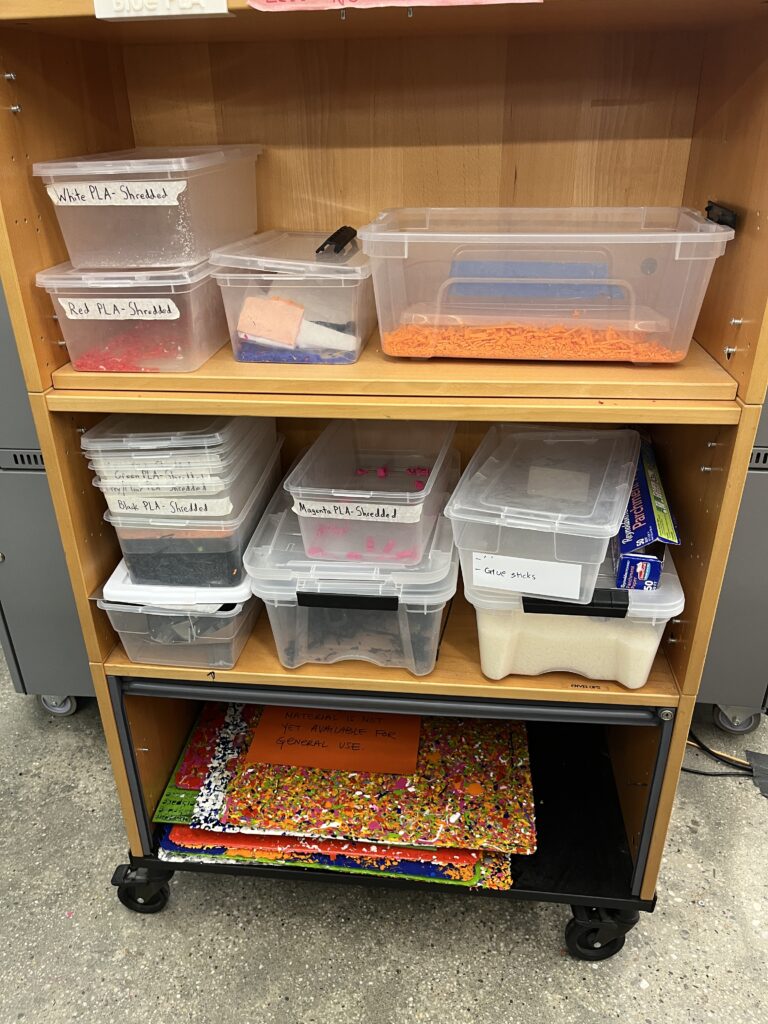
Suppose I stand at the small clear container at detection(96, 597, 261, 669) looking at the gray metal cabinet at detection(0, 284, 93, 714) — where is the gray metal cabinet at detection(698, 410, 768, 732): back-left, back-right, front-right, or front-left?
back-right

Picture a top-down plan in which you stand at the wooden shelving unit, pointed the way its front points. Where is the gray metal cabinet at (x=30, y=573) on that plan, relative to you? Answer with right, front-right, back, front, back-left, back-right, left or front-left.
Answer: right

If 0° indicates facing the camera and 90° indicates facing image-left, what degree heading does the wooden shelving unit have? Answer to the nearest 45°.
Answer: approximately 0°
